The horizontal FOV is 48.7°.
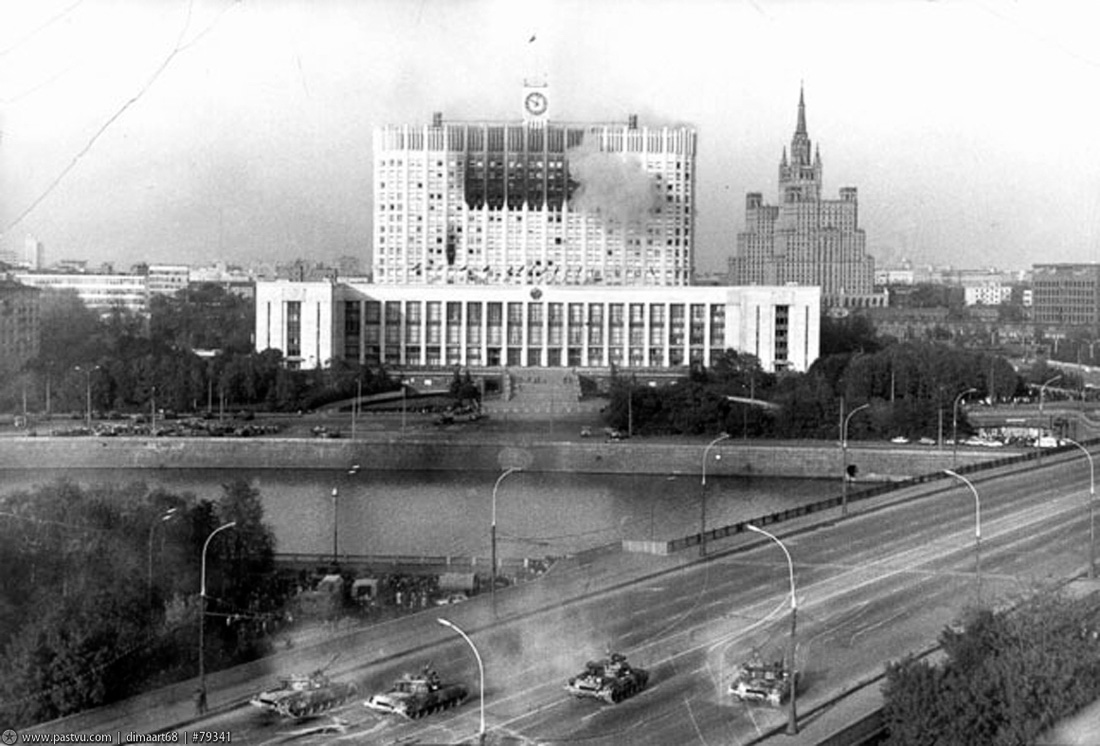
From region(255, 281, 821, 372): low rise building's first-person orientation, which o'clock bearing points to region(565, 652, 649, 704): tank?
The tank is roughly at 12 o'clock from the low rise building.

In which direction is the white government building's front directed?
toward the camera

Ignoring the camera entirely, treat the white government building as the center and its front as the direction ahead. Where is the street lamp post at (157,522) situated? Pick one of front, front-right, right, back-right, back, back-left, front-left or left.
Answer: front

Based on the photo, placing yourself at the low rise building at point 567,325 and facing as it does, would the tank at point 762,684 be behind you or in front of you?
in front

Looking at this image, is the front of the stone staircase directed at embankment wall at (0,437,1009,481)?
yes

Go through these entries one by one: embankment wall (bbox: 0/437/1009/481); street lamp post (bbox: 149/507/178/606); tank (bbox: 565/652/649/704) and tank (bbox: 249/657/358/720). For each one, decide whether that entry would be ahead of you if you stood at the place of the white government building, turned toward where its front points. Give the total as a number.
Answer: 4

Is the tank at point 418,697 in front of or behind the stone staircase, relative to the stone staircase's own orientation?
in front

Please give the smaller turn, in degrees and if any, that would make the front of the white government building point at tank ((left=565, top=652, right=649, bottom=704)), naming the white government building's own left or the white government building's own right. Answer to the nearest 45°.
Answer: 0° — it already faces it

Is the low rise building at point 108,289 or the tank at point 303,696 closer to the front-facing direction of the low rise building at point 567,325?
the tank

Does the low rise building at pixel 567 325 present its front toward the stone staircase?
yes

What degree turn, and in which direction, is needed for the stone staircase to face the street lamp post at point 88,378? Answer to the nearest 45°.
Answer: approximately 45° to its right

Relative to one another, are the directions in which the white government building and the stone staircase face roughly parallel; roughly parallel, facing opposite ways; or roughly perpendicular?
roughly parallel

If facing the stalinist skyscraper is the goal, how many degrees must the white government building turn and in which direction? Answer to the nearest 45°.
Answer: approximately 135° to its left

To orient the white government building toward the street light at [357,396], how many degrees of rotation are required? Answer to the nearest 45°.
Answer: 0° — it already faces it

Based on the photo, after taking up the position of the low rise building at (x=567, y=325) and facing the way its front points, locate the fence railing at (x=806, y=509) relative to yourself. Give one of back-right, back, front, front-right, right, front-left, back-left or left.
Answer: front

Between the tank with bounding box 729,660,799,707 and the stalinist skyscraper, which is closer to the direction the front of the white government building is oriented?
the tank

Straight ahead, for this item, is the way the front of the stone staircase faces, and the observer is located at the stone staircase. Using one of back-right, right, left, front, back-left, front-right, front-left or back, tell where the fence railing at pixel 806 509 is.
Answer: front
